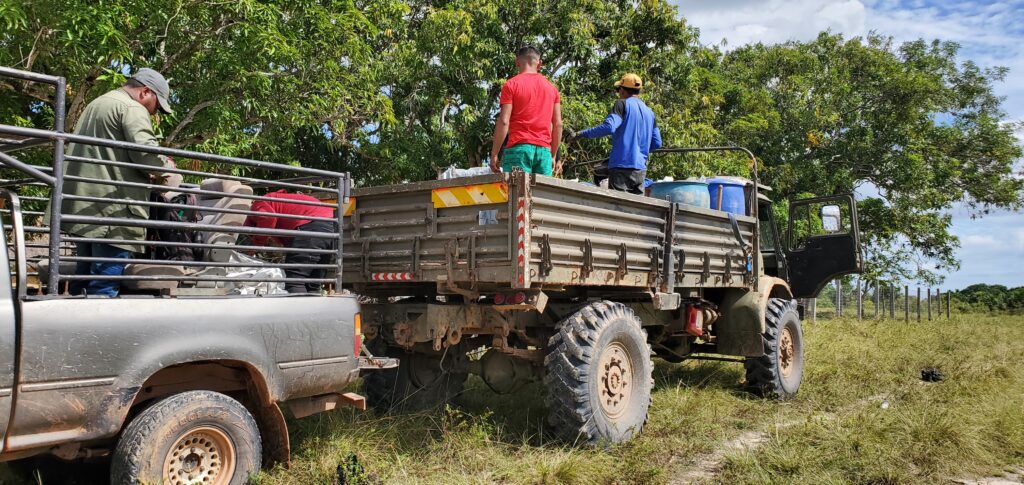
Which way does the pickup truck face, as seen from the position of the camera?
facing to the left of the viewer

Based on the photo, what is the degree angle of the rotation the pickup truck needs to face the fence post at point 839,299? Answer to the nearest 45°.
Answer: approximately 135° to its right

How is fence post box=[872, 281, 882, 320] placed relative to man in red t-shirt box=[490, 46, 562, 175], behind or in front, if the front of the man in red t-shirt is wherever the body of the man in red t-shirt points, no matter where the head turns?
in front

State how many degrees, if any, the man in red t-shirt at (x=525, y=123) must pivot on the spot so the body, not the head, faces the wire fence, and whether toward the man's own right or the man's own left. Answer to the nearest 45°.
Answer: approximately 45° to the man's own right

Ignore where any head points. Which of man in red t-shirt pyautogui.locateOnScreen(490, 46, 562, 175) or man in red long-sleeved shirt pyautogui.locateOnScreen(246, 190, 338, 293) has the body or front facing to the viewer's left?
man in red long-sleeved shirt pyautogui.locateOnScreen(246, 190, 338, 293)

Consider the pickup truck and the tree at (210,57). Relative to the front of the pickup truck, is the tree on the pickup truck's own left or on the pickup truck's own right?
on the pickup truck's own right

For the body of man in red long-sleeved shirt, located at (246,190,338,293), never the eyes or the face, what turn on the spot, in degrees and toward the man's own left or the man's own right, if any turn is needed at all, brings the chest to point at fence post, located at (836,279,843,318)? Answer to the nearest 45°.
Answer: approximately 135° to the man's own right

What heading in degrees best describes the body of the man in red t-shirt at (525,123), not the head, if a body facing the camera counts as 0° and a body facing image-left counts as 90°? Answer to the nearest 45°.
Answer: approximately 180°

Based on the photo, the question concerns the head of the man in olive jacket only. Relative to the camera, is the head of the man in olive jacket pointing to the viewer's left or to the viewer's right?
to the viewer's right

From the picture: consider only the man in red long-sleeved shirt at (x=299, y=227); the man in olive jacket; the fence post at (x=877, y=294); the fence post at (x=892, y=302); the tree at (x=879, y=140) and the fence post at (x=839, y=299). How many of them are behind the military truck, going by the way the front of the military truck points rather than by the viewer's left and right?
2

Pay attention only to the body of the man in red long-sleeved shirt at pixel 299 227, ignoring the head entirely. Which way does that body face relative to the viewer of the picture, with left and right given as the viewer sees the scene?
facing to the left of the viewer

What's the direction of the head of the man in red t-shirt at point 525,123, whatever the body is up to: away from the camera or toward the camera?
away from the camera

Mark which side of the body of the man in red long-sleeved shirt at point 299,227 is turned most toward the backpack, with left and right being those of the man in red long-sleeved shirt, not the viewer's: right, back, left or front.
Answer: front

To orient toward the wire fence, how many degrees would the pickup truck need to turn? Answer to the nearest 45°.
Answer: approximately 135° to its right

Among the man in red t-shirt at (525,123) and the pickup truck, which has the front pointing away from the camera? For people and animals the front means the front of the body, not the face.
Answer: the man in red t-shirt
